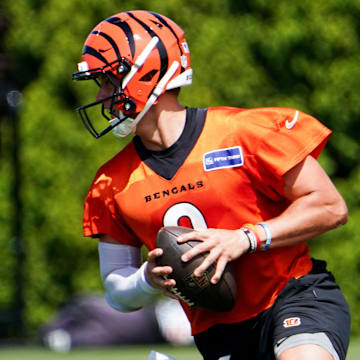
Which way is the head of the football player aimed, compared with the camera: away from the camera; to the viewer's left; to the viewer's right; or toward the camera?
to the viewer's left

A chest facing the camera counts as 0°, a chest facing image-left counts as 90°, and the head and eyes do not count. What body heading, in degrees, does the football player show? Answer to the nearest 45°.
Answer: approximately 45°
